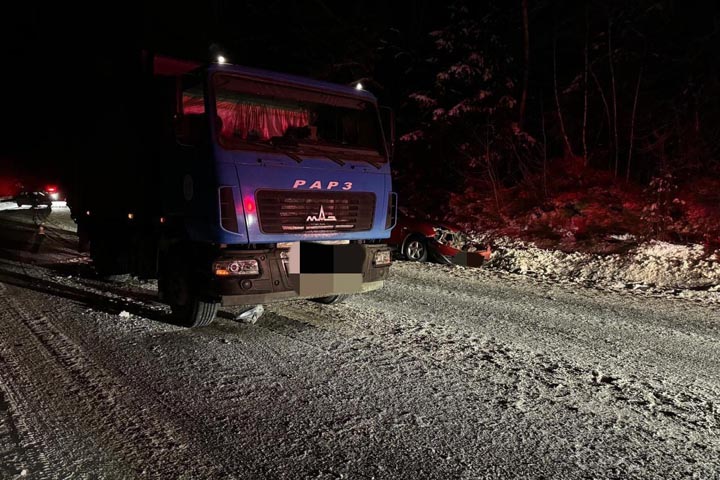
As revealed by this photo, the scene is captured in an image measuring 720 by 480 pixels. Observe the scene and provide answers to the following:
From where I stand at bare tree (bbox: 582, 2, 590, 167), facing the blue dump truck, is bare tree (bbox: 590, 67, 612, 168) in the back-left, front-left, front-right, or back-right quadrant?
back-left

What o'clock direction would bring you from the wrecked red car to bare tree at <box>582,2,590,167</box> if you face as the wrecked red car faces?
The bare tree is roughly at 9 o'clock from the wrecked red car.

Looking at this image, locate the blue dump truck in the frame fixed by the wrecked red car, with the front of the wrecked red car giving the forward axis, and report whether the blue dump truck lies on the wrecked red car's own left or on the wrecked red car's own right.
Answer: on the wrecked red car's own right

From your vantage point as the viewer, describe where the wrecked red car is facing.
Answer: facing the viewer and to the right of the viewer

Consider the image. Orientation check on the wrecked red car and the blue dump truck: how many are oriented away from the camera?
0

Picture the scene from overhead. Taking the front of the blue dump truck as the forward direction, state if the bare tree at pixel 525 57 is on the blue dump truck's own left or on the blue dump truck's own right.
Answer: on the blue dump truck's own left

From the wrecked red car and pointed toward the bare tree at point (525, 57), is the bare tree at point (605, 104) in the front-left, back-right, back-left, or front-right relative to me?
front-right

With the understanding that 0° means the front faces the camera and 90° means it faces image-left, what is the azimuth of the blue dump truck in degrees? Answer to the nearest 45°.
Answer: approximately 315°

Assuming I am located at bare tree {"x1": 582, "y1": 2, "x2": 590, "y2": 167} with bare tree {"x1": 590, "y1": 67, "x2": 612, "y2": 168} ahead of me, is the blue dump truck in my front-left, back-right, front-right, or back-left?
back-right

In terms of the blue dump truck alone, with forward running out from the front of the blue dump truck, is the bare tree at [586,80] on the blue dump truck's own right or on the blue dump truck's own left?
on the blue dump truck's own left

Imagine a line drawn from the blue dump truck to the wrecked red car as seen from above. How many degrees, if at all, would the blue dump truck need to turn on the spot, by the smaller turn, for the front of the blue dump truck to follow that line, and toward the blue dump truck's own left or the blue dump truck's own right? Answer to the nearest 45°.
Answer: approximately 90° to the blue dump truck's own left
